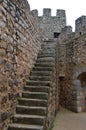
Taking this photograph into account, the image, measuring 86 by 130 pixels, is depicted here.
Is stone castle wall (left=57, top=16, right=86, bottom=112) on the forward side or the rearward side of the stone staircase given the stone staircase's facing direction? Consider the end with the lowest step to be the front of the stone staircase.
on the rearward side

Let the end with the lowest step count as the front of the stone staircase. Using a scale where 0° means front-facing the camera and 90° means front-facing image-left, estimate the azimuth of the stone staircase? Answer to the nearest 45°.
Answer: approximately 0°
